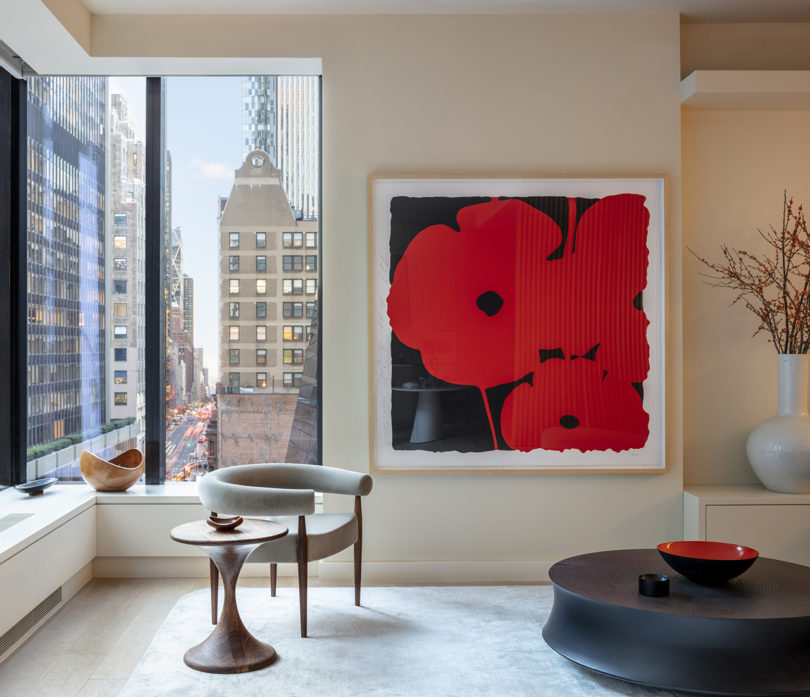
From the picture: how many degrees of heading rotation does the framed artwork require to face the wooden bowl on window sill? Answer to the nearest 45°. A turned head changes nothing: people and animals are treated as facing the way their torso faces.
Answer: approximately 90° to its right

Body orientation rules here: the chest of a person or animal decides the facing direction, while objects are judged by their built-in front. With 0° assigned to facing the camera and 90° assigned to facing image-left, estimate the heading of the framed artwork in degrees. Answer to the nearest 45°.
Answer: approximately 0°

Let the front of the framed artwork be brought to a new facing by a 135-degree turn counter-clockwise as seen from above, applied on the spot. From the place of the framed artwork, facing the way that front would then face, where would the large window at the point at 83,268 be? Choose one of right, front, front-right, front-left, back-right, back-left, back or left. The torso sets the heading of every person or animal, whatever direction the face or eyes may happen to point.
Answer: back-left

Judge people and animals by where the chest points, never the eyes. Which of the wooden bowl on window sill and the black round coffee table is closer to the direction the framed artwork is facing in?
the black round coffee table

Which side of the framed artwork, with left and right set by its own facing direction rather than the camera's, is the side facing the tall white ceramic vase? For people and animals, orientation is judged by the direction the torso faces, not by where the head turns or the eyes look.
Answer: left
